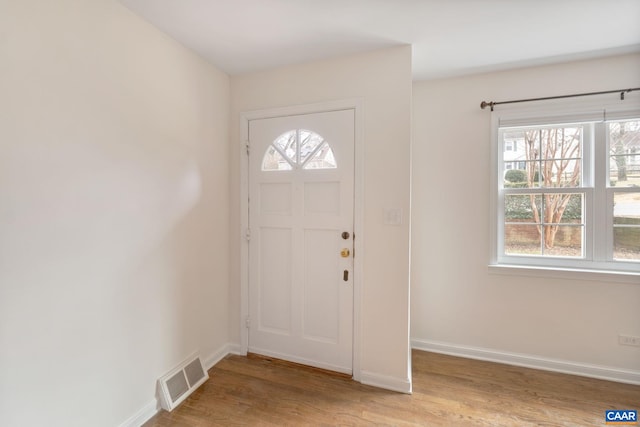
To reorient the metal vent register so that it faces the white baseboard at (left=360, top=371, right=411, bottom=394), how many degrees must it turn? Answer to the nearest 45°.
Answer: approximately 45° to its left

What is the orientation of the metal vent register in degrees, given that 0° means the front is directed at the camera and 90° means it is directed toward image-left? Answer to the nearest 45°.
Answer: approximately 315°

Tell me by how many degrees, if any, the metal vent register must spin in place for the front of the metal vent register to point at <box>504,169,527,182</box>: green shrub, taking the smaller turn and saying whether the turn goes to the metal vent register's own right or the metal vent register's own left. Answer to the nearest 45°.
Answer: approximately 45° to the metal vent register's own left
